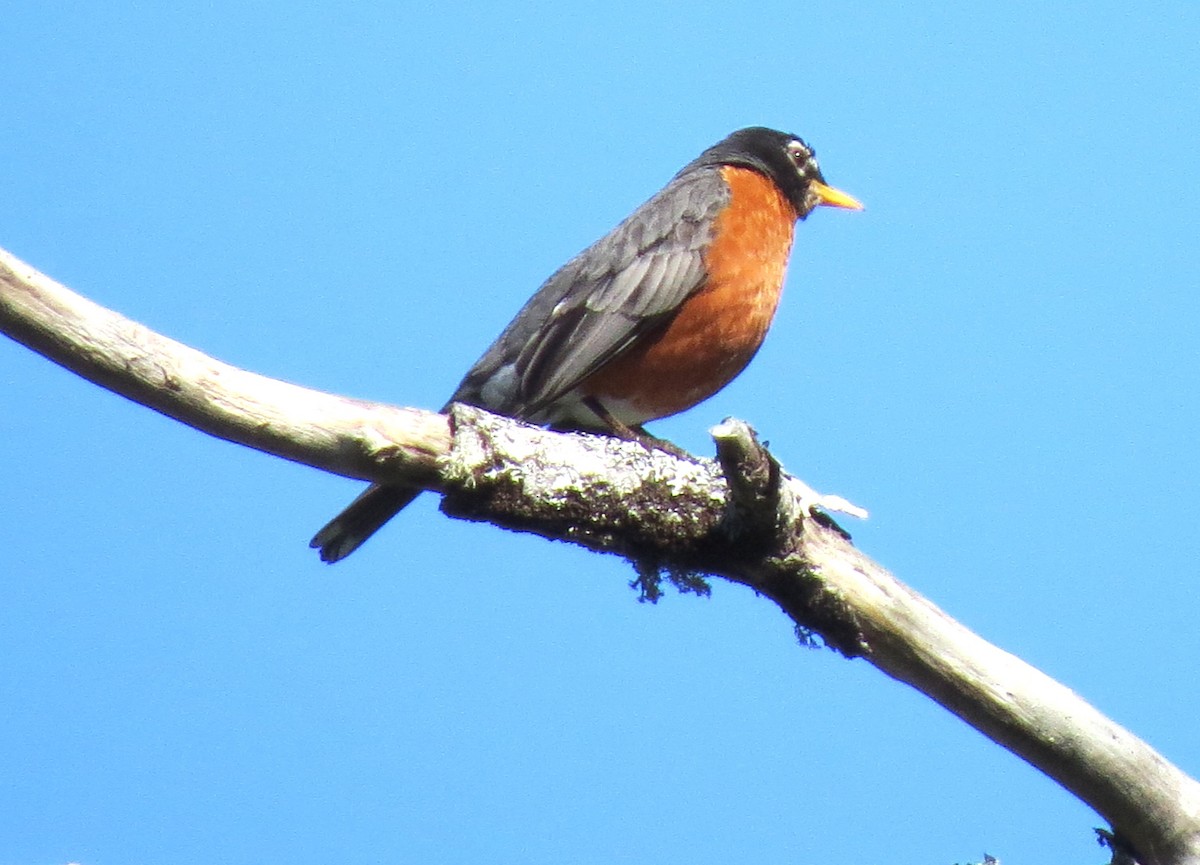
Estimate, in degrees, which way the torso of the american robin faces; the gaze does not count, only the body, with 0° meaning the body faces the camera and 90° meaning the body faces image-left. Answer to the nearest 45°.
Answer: approximately 270°
